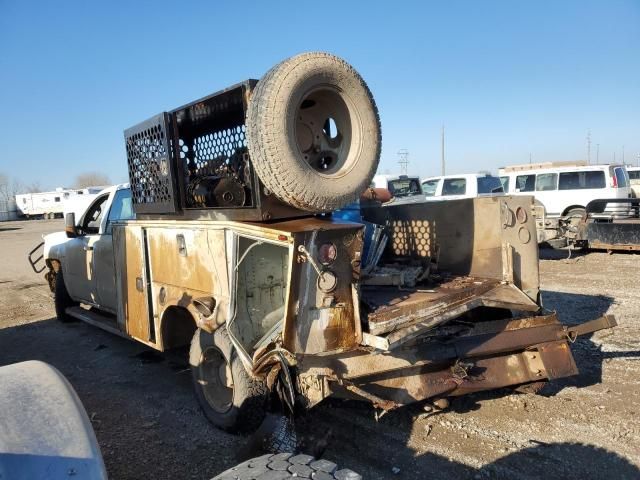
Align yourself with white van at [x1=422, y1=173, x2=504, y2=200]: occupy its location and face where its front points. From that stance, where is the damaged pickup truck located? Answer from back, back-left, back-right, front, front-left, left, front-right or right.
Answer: left

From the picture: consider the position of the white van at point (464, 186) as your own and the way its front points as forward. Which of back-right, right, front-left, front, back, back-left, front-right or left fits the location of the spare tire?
left

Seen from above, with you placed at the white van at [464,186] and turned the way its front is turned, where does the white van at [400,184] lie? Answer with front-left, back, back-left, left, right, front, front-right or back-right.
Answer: front-left

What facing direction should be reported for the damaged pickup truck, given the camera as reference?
facing away from the viewer and to the left of the viewer

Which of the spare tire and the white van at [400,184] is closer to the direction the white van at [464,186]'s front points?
the white van

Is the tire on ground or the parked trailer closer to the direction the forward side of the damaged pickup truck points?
the parked trailer

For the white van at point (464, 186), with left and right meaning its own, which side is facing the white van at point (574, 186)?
back

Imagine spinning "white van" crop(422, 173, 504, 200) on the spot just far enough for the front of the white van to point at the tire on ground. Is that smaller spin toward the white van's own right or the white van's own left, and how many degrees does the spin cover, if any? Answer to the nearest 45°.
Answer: approximately 90° to the white van's own left

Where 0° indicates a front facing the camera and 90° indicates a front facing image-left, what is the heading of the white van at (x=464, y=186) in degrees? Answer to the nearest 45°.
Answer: approximately 90°

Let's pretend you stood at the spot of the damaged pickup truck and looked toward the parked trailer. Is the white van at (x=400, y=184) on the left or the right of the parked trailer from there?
right

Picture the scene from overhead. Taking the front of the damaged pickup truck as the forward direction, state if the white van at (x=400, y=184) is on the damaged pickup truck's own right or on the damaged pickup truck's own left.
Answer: on the damaged pickup truck's own right

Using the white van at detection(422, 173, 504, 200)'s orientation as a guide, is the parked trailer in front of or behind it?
in front

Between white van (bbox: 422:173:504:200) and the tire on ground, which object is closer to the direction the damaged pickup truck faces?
the white van

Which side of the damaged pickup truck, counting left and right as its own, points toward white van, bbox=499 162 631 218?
right
